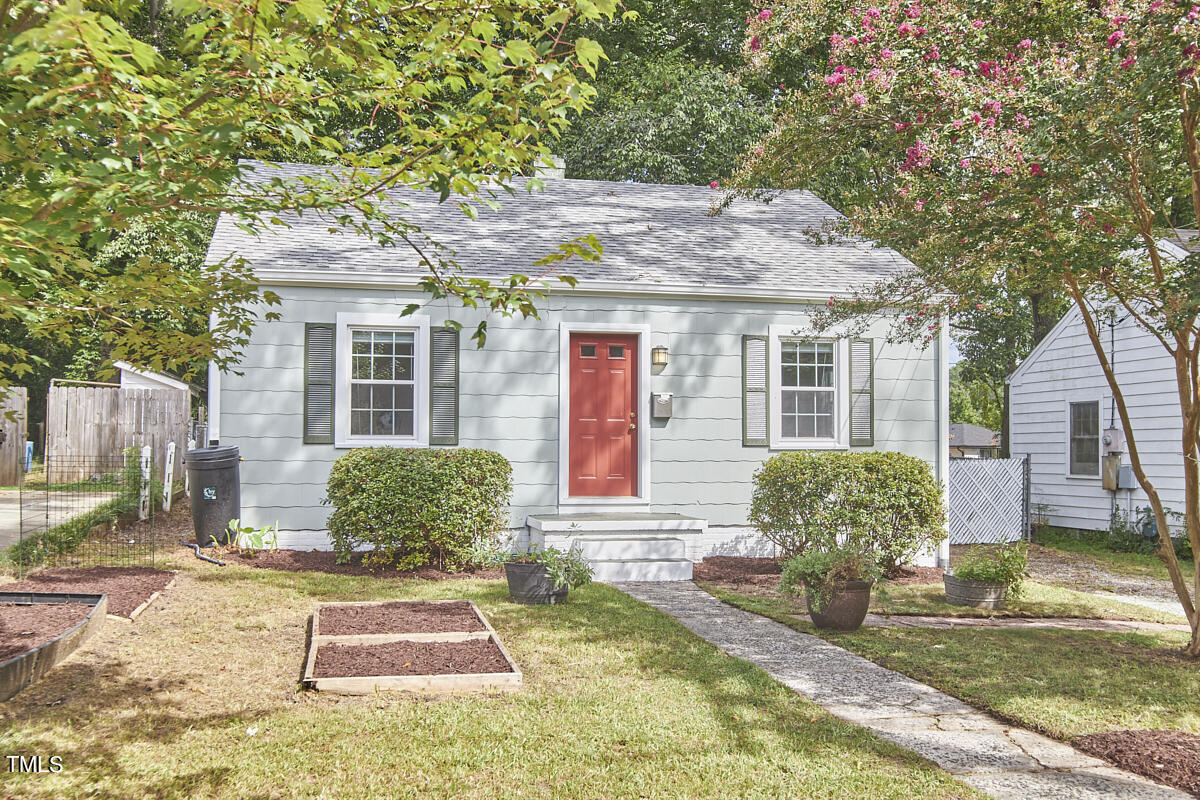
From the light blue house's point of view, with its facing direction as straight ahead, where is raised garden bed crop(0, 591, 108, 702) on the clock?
The raised garden bed is roughly at 1 o'clock from the light blue house.

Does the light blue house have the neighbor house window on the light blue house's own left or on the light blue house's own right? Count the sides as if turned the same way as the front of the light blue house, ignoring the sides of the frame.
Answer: on the light blue house's own left

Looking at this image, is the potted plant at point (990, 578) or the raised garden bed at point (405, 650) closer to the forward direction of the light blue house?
the raised garden bed

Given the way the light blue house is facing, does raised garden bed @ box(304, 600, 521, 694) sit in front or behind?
in front

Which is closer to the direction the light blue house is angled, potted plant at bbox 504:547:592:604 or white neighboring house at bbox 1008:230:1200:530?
the potted plant

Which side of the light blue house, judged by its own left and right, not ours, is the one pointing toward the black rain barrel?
right

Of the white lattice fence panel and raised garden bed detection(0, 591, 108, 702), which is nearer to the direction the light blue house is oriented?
the raised garden bed

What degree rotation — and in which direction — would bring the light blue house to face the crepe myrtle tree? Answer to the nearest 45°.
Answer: approximately 45° to its left

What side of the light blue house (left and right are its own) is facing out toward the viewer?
front

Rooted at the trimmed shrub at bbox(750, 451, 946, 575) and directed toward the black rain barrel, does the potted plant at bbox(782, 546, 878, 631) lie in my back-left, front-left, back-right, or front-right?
front-left

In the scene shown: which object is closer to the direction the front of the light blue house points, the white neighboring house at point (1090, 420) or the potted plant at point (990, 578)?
the potted plant

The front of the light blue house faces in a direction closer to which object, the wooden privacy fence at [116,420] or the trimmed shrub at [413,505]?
the trimmed shrub

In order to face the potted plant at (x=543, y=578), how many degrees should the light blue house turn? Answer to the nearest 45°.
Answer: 0° — it already faces it

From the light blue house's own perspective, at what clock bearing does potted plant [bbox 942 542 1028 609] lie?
The potted plant is roughly at 10 o'clock from the light blue house.

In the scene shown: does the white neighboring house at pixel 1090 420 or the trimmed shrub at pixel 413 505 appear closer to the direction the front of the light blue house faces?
the trimmed shrub
